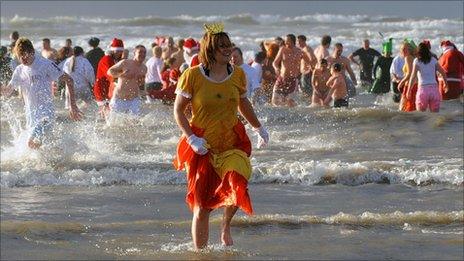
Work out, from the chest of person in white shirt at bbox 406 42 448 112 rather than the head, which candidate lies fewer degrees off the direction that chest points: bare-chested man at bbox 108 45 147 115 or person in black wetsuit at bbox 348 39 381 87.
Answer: the person in black wetsuit

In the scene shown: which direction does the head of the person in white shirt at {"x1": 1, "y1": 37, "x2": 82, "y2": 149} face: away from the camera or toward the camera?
toward the camera

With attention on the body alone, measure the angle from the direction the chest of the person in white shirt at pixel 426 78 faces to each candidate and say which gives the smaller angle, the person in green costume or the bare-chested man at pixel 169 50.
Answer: the person in green costume

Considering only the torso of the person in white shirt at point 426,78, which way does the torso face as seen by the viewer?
away from the camera

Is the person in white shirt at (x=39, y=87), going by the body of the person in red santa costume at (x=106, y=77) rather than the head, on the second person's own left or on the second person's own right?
on the second person's own right

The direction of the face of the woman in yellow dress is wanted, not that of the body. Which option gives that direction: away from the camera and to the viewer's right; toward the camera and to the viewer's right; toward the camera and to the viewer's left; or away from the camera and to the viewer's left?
toward the camera and to the viewer's right

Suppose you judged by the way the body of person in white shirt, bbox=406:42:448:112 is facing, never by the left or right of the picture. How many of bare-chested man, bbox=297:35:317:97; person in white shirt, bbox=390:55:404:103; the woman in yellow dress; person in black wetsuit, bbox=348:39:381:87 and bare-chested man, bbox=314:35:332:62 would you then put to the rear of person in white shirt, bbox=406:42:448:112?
1

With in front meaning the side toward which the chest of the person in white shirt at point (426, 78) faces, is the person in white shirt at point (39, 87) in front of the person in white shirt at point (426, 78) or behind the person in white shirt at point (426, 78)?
behind
